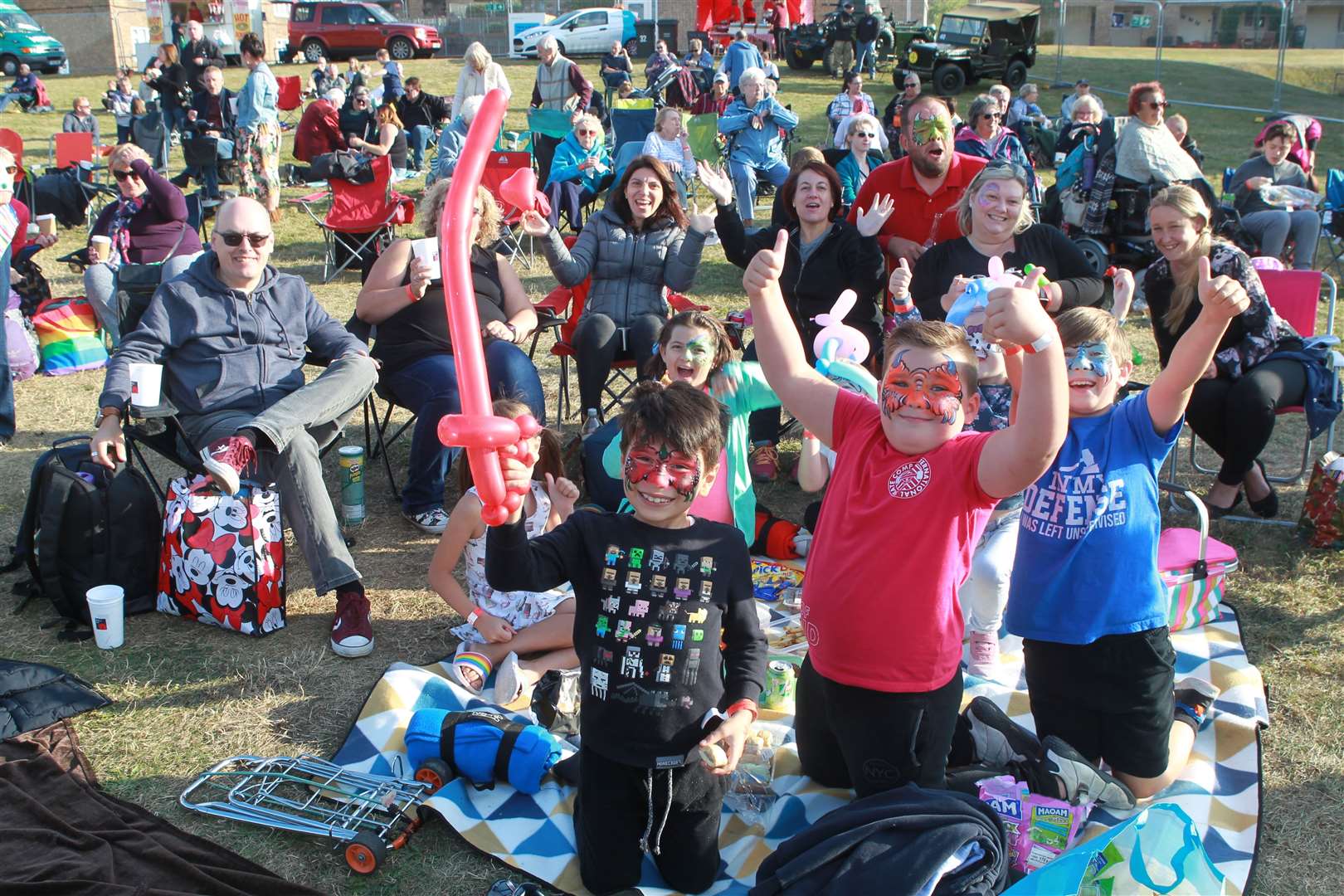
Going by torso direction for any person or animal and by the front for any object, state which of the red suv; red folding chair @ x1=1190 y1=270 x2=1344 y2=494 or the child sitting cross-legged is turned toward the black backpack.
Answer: the red folding chair

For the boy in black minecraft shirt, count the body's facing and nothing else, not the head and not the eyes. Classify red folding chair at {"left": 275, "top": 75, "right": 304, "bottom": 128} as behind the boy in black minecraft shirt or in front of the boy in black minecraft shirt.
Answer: behind

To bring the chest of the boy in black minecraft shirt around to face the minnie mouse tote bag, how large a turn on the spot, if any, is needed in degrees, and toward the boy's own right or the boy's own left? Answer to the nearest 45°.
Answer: approximately 135° to the boy's own right

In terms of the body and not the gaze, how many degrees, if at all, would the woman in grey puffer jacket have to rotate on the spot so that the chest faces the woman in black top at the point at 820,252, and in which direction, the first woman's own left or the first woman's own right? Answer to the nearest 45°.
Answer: approximately 90° to the first woman's own left

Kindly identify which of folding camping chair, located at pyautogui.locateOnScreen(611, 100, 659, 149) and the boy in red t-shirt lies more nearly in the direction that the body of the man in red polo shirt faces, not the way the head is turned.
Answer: the boy in red t-shirt

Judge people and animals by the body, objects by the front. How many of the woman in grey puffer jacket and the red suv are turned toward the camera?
1

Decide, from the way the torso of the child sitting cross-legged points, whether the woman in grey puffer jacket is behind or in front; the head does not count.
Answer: behind
